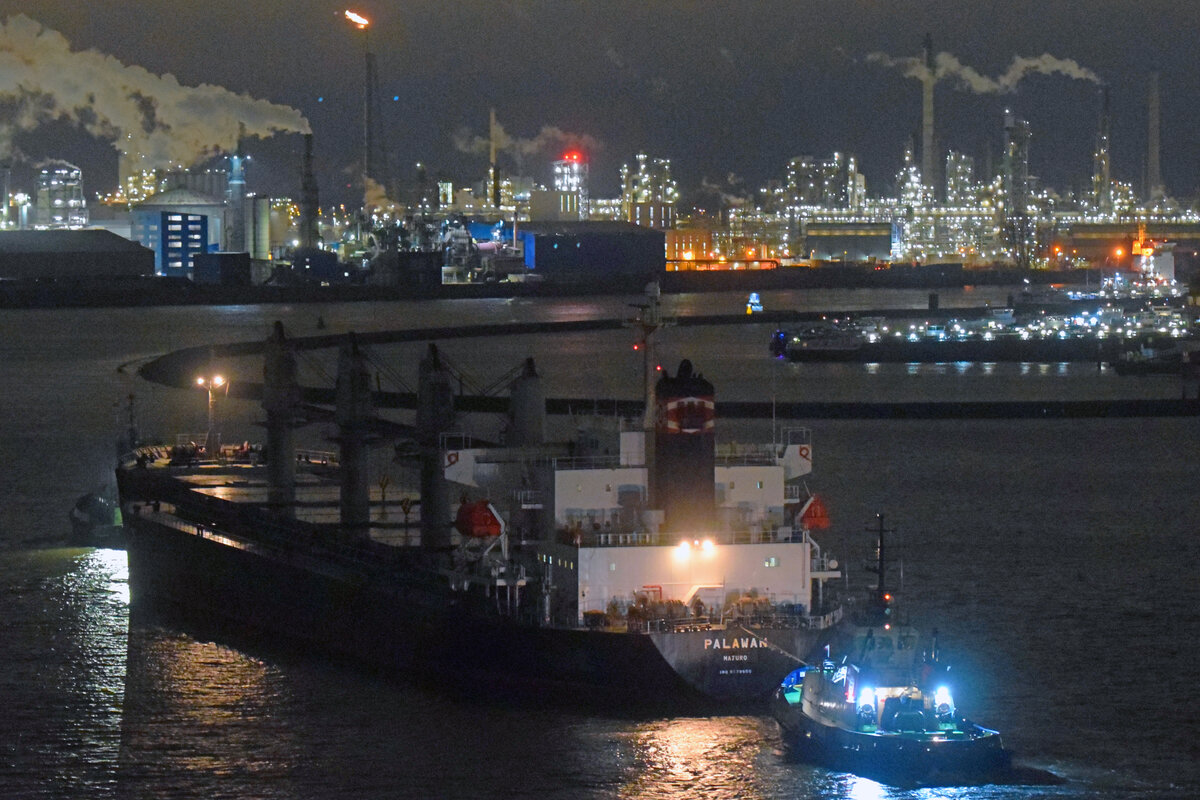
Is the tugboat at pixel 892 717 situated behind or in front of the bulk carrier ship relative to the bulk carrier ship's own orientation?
behind

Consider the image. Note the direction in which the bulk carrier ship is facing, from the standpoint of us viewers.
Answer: facing away from the viewer and to the left of the viewer
